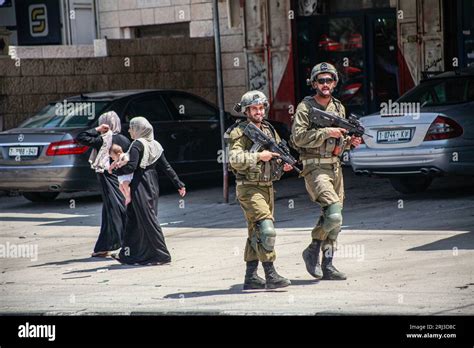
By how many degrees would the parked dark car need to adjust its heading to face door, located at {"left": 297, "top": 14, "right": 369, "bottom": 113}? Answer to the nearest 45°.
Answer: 0° — it already faces it

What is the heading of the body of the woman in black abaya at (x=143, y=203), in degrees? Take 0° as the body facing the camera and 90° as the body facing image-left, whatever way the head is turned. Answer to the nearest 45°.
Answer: approximately 135°

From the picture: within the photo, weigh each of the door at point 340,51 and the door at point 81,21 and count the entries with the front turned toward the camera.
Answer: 2

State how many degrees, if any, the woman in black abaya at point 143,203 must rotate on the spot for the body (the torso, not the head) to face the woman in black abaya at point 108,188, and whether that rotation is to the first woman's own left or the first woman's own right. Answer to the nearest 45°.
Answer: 0° — they already face them

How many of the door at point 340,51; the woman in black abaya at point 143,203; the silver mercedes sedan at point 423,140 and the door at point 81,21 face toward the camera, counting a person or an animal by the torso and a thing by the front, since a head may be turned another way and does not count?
2

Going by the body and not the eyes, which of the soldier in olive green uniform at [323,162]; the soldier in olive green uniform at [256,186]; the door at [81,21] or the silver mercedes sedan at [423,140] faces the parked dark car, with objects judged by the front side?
the door

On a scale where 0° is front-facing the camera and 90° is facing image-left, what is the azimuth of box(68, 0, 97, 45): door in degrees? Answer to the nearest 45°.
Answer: approximately 0°

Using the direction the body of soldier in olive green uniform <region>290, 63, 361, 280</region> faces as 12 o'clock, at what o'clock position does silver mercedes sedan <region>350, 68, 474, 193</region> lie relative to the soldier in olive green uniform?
The silver mercedes sedan is roughly at 8 o'clock from the soldier in olive green uniform.
